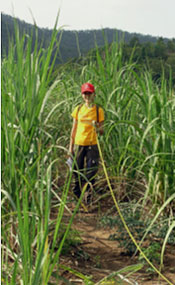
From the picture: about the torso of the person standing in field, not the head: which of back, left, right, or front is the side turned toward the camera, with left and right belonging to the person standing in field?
front
